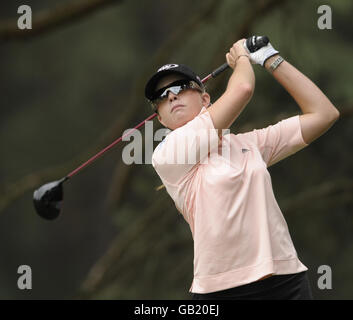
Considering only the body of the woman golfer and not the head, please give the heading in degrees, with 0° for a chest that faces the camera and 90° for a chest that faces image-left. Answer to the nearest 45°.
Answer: approximately 0°
